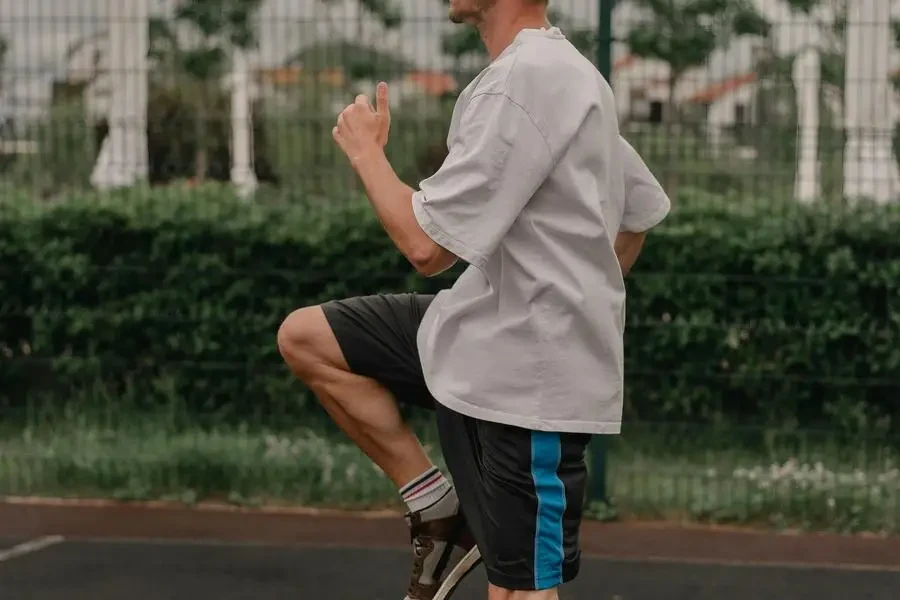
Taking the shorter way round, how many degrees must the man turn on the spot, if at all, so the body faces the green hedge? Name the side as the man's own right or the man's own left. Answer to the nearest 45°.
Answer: approximately 90° to the man's own right

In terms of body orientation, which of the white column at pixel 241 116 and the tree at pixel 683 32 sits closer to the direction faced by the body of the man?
the white column

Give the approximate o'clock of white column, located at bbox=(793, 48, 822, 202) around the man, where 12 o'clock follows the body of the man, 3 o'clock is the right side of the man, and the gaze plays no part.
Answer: The white column is roughly at 4 o'clock from the man.

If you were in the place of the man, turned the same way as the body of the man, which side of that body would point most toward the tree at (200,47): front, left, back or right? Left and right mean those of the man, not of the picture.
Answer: right

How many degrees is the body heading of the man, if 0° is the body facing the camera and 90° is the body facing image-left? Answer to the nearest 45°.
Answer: approximately 90°

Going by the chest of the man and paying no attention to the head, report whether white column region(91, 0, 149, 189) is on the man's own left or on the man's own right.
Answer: on the man's own right

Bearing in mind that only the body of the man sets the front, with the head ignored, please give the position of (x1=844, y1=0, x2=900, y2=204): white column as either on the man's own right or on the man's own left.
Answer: on the man's own right

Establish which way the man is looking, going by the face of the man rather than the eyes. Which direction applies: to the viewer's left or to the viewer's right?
to the viewer's left

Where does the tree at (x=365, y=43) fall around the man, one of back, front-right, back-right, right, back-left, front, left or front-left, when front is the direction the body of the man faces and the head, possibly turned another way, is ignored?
right

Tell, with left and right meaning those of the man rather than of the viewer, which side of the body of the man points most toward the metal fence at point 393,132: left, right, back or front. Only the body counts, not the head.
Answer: right

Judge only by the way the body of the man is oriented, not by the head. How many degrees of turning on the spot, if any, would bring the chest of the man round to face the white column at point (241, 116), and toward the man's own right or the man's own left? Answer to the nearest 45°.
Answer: approximately 90° to the man's own right
